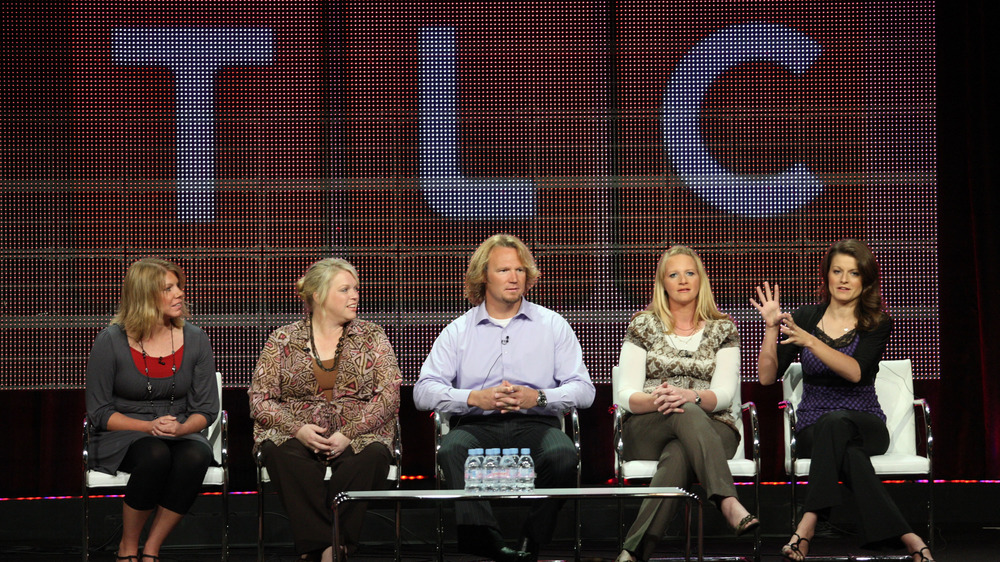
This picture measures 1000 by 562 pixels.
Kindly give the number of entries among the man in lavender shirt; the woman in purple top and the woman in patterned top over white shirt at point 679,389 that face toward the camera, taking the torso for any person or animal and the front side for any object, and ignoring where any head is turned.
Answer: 3

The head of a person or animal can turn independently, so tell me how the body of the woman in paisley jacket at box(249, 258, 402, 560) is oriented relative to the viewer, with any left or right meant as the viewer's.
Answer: facing the viewer

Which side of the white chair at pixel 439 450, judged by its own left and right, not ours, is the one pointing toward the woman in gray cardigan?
right

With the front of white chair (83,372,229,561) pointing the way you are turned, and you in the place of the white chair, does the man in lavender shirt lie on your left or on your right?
on your left

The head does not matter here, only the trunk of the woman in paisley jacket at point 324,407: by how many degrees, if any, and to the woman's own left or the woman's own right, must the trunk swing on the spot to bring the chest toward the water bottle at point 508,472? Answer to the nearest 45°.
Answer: approximately 45° to the woman's own left

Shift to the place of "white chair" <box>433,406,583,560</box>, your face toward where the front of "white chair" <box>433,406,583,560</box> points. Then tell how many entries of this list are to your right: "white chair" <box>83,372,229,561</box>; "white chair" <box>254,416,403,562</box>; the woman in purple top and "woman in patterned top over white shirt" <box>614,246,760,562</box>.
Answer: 2

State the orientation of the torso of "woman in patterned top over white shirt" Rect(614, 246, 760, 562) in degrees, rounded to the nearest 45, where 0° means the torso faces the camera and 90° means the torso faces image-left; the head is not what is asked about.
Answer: approximately 0°

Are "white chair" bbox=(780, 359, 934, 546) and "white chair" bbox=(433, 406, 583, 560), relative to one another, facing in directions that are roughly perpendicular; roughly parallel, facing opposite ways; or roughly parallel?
roughly parallel

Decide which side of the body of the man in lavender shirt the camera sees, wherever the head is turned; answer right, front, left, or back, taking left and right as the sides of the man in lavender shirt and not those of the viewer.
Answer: front

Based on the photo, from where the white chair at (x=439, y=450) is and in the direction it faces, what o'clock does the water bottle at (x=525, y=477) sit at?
The water bottle is roughly at 11 o'clock from the white chair.

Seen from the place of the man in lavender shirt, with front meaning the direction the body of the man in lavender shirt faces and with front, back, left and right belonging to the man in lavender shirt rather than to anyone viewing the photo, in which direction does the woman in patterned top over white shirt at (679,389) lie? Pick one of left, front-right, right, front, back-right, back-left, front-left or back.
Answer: left

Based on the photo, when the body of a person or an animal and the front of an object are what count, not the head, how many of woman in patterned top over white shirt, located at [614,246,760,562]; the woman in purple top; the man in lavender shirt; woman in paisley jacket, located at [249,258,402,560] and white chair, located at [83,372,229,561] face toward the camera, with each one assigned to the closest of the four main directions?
5

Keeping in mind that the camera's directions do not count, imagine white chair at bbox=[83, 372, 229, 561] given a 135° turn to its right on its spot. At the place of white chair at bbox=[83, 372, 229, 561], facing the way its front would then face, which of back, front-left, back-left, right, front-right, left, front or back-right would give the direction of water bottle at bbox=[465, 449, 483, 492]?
back

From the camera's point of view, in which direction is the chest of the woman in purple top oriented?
toward the camera

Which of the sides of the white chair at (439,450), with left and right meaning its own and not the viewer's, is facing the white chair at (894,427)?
left

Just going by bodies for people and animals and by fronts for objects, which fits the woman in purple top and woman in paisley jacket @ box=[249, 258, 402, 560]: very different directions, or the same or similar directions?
same or similar directions

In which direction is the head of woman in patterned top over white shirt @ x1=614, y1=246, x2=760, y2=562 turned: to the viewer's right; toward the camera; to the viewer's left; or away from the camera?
toward the camera
